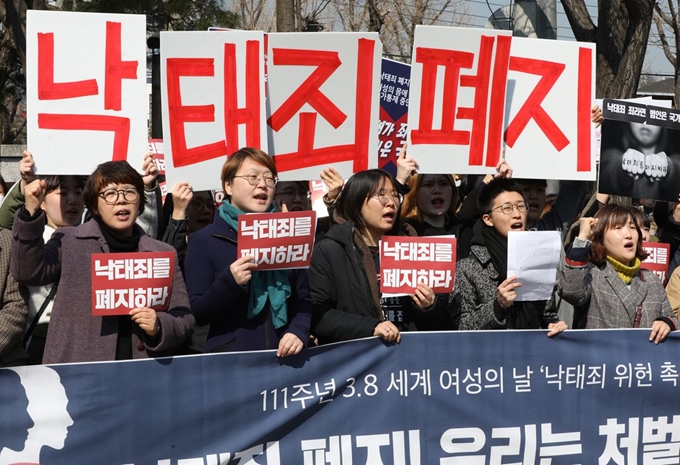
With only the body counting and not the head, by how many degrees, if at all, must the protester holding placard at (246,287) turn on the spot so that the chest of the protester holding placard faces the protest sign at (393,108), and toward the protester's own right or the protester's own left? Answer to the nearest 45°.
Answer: approximately 135° to the protester's own left

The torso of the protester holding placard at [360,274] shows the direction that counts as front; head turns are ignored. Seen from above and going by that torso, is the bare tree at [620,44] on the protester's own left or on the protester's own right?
on the protester's own left

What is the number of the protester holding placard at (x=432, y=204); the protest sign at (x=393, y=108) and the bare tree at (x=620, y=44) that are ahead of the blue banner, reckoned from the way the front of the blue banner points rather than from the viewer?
0

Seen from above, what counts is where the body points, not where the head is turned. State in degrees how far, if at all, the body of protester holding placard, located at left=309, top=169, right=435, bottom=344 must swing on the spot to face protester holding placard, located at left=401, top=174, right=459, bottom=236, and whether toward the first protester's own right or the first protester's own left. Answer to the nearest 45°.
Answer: approximately 135° to the first protester's own left

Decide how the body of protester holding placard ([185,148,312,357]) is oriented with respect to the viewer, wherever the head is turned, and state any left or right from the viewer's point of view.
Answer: facing the viewer and to the right of the viewer

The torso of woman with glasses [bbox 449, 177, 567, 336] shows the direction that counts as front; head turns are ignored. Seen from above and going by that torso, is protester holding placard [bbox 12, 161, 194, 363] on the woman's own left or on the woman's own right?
on the woman's own right

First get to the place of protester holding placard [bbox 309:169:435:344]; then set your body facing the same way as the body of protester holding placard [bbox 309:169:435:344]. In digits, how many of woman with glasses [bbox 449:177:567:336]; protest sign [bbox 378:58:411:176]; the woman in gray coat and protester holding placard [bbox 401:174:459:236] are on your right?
0

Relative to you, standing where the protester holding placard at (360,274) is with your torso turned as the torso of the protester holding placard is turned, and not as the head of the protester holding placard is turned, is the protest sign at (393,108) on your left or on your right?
on your left

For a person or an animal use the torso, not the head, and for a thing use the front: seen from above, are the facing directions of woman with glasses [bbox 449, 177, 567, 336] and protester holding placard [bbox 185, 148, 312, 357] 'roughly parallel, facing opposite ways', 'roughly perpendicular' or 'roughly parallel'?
roughly parallel

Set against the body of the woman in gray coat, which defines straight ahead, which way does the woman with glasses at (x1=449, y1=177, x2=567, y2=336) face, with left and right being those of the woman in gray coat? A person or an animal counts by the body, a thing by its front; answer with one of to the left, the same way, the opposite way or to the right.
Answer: the same way

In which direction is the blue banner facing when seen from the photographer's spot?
facing the viewer

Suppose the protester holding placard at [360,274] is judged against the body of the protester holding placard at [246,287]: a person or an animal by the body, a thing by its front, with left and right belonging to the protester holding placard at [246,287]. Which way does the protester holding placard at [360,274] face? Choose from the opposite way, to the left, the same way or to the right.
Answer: the same way

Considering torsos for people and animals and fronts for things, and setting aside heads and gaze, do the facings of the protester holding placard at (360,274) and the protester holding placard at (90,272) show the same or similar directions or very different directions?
same or similar directions

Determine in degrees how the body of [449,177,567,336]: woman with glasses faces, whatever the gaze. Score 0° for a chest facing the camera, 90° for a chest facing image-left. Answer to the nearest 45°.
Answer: approximately 315°

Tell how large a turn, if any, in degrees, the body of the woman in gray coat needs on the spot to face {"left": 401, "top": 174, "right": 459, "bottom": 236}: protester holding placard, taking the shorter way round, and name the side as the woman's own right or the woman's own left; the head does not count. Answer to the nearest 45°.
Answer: approximately 135° to the woman's own right

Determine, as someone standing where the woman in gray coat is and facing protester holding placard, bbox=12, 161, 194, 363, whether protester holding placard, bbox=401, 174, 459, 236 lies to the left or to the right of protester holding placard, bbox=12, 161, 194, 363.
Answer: right

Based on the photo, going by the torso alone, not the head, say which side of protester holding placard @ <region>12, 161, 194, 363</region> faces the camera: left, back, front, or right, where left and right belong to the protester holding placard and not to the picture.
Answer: front

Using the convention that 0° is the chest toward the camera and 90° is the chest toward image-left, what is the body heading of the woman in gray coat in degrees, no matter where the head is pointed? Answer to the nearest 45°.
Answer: approximately 315°

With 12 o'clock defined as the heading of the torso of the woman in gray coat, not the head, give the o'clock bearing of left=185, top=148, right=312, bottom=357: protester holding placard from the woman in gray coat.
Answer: The protester holding placard is roughly at 3 o'clock from the woman in gray coat.
